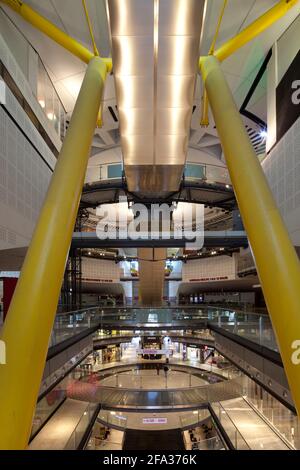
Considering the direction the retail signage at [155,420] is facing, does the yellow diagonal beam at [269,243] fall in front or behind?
in front

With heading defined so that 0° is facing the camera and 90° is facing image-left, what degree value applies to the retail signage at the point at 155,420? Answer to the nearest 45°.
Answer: approximately 0°

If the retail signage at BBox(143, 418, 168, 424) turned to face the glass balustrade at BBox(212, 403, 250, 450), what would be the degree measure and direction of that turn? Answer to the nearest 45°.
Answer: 0° — it already faces it

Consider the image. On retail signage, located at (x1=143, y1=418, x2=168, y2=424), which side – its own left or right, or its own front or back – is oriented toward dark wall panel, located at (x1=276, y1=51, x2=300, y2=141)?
front

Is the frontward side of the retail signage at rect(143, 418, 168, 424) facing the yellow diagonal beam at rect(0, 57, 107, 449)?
yes

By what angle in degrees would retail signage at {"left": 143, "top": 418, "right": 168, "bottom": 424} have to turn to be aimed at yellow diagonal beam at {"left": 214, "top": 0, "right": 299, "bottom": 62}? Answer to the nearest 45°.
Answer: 0° — it already faces it
